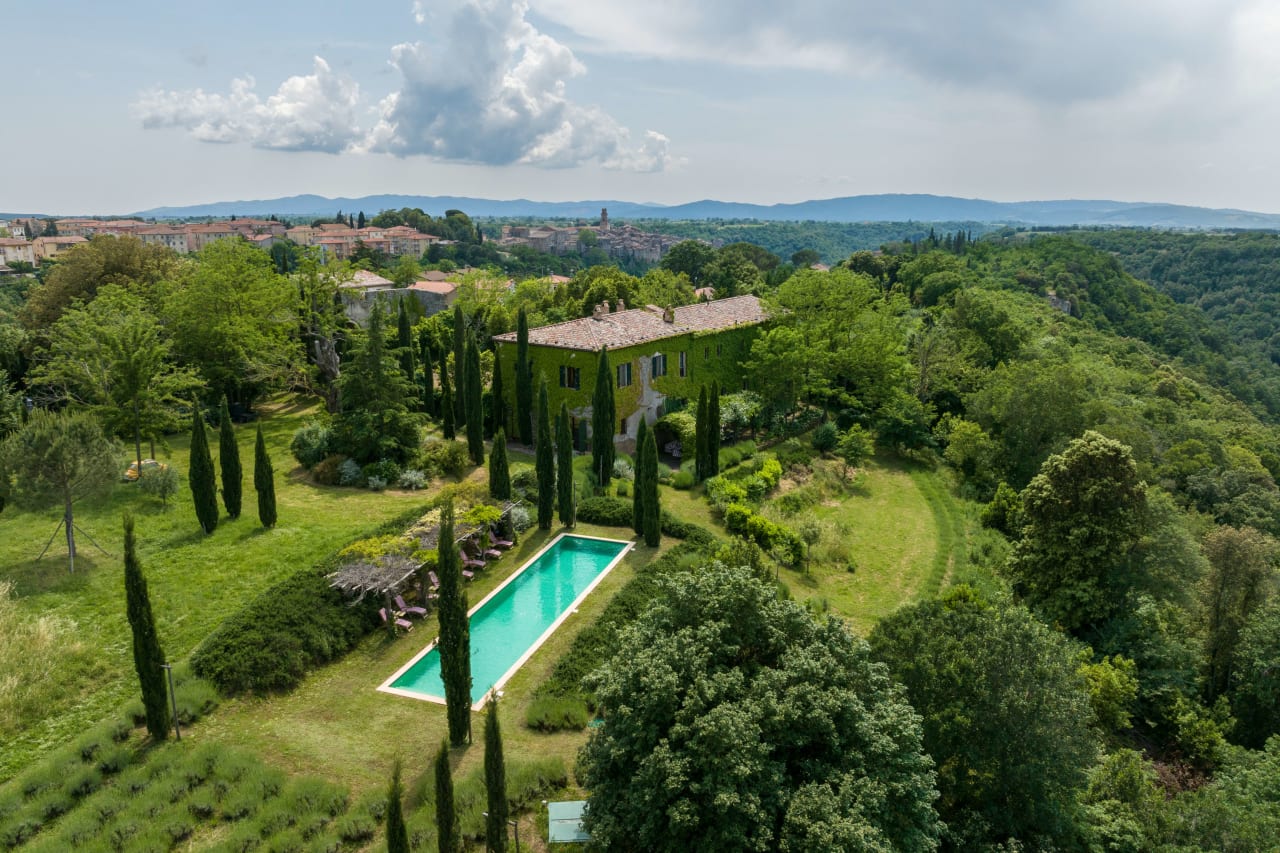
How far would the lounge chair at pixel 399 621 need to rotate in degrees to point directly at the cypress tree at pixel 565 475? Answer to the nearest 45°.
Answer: approximately 90° to its left

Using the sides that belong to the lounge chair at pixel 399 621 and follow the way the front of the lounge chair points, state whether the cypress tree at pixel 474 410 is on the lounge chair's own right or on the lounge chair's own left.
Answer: on the lounge chair's own left

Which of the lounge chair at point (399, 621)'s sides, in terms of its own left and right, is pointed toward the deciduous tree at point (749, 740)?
front

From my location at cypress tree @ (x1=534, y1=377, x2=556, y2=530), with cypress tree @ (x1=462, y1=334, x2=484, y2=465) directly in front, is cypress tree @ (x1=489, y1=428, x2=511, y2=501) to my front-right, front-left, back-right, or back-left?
front-left

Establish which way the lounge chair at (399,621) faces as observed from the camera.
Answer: facing the viewer and to the right of the viewer

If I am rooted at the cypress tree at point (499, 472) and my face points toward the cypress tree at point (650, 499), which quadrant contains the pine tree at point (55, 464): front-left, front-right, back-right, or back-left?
back-right

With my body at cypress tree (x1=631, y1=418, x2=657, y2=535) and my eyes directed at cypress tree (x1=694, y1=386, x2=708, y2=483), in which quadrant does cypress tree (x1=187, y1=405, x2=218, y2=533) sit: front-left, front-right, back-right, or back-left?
back-left

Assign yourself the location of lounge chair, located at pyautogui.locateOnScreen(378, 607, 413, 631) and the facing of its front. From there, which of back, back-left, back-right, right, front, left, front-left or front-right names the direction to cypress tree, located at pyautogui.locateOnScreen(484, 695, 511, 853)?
front-right

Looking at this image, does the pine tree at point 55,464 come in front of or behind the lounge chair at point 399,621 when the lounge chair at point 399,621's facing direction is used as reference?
behind

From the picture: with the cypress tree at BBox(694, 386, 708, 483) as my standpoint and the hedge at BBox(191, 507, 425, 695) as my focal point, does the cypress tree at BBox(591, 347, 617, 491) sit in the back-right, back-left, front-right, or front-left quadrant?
front-right

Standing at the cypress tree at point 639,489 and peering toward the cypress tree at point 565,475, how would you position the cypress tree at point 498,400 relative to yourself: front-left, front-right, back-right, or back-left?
front-right

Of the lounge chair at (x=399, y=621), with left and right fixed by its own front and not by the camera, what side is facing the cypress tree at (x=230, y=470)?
back

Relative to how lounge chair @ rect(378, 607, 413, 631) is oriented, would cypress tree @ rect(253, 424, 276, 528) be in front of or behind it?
behind

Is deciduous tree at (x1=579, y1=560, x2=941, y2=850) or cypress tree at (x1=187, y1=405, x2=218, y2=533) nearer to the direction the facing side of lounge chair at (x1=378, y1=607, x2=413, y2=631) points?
the deciduous tree

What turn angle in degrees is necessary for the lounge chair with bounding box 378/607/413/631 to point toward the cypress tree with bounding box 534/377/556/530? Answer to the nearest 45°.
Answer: approximately 90° to its left
